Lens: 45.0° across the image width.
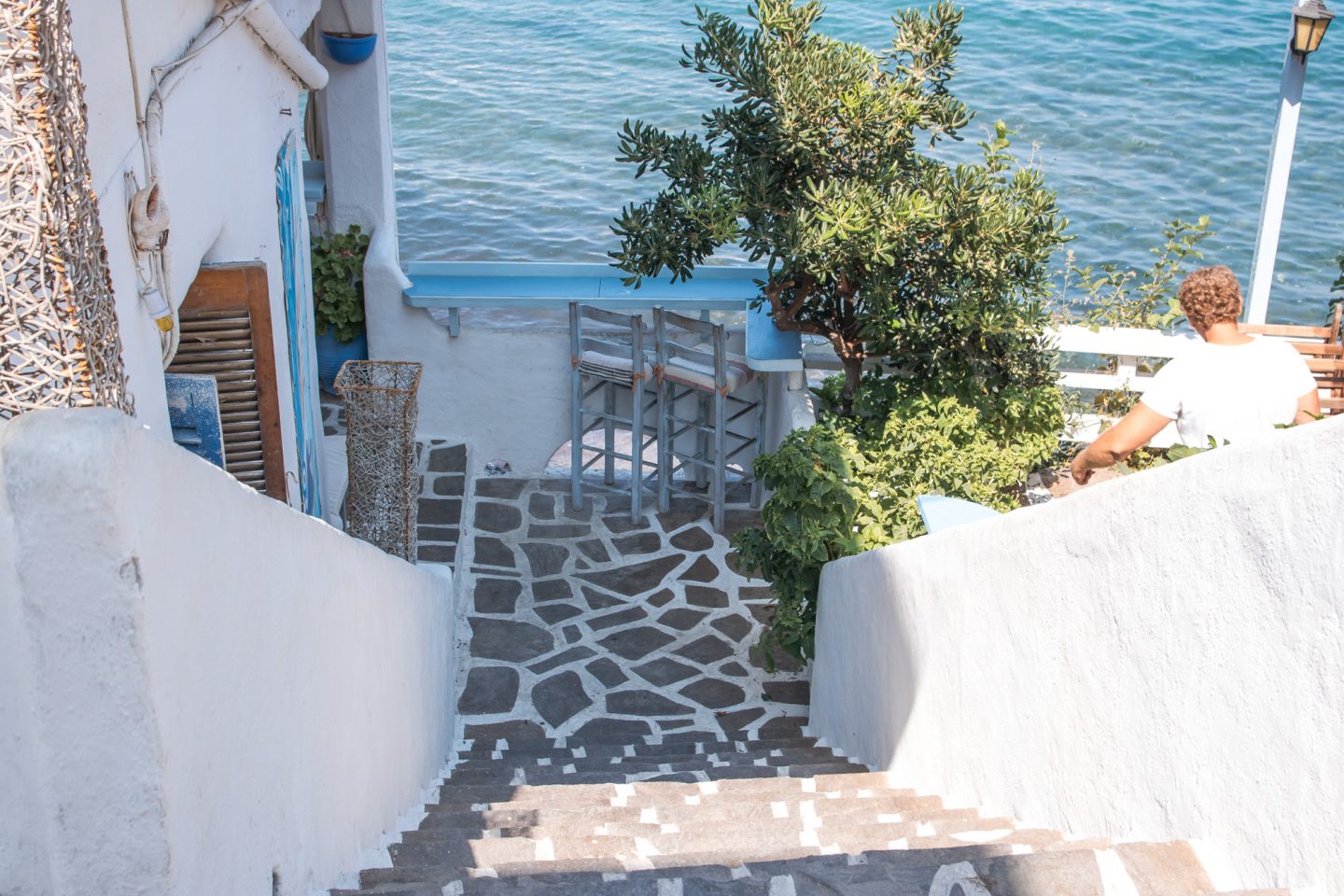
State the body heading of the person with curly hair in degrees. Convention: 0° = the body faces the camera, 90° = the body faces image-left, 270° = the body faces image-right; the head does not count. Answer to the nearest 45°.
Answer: approximately 180°

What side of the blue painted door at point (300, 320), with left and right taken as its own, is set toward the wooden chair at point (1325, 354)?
front

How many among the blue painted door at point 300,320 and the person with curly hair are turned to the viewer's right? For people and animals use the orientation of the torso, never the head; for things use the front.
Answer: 1

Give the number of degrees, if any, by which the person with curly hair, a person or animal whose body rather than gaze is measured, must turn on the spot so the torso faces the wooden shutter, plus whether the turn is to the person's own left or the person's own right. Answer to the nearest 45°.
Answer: approximately 90° to the person's own left

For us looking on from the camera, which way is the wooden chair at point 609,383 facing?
facing away from the viewer and to the right of the viewer

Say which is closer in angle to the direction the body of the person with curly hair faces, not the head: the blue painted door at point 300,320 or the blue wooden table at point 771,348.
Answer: the blue wooden table

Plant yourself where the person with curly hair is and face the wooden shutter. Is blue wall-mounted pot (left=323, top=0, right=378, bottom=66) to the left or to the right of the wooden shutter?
right

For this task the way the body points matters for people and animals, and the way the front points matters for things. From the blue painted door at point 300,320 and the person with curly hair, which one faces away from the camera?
the person with curly hair

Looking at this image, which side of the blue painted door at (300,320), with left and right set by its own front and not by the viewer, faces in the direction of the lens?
right
